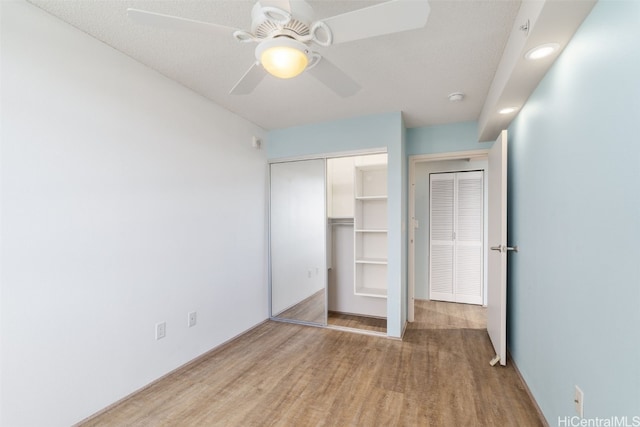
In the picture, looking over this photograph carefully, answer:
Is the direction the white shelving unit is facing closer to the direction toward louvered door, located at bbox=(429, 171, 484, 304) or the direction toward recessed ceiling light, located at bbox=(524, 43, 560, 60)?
the recessed ceiling light

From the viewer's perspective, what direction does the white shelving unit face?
toward the camera

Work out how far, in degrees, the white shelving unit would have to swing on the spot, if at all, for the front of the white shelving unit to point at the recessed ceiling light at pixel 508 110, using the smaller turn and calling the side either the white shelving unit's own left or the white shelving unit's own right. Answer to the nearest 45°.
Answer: approximately 45° to the white shelving unit's own left

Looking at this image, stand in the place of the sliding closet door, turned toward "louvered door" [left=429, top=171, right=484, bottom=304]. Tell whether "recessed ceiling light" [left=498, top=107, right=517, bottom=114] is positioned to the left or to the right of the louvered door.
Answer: right

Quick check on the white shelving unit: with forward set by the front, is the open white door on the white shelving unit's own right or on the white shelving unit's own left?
on the white shelving unit's own left

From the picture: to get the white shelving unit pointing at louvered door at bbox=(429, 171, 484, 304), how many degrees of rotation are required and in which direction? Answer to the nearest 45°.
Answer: approximately 135° to its left

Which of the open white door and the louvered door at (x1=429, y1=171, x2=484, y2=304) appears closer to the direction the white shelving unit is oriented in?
the open white door

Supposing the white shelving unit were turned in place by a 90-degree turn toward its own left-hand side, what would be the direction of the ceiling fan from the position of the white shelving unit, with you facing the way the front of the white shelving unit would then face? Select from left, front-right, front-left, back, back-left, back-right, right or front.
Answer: right

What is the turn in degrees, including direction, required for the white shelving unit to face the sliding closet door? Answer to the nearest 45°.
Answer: approximately 90° to its right

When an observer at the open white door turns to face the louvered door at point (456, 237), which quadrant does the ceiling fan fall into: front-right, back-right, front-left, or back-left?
back-left

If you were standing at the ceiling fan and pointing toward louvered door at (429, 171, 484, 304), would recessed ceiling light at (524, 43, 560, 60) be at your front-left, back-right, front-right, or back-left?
front-right
